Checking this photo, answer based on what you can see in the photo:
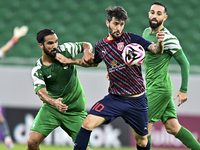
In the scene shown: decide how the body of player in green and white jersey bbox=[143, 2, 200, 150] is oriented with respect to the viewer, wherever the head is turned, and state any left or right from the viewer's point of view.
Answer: facing the viewer and to the left of the viewer

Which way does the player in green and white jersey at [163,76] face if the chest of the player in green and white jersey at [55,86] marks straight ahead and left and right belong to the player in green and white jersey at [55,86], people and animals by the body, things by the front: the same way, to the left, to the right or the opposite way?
to the right

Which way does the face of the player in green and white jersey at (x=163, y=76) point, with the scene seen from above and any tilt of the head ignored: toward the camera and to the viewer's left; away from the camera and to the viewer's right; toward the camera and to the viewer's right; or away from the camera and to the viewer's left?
toward the camera and to the viewer's left

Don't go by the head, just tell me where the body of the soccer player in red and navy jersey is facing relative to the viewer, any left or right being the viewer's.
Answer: facing the viewer

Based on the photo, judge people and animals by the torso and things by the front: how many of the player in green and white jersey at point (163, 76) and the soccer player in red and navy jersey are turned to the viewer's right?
0

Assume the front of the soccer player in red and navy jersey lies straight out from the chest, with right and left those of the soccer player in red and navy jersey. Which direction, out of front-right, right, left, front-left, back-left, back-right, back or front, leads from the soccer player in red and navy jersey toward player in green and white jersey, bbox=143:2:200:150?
back-left

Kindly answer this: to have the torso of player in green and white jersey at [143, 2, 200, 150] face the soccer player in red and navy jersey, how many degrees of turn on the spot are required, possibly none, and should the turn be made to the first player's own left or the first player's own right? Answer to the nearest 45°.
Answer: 0° — they already face them

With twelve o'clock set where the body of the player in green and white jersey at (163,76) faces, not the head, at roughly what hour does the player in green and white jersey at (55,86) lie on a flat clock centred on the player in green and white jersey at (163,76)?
the player in green and white jersey at (55,86) is roughly at 1 o'clock from the player in green and white jersey at (163,76).

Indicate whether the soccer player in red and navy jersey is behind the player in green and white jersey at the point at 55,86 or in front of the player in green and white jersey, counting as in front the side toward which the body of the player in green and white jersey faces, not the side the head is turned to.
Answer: in front

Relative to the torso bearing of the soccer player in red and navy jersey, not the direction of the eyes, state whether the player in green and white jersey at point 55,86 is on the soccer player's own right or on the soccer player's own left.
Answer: on the soccer player's own right

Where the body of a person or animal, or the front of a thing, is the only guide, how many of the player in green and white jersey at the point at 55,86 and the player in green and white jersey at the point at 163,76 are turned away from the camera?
0

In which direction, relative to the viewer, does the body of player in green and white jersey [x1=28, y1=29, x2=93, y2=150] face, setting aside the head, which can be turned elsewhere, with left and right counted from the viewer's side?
facing the viewer and to the right of the viewer
